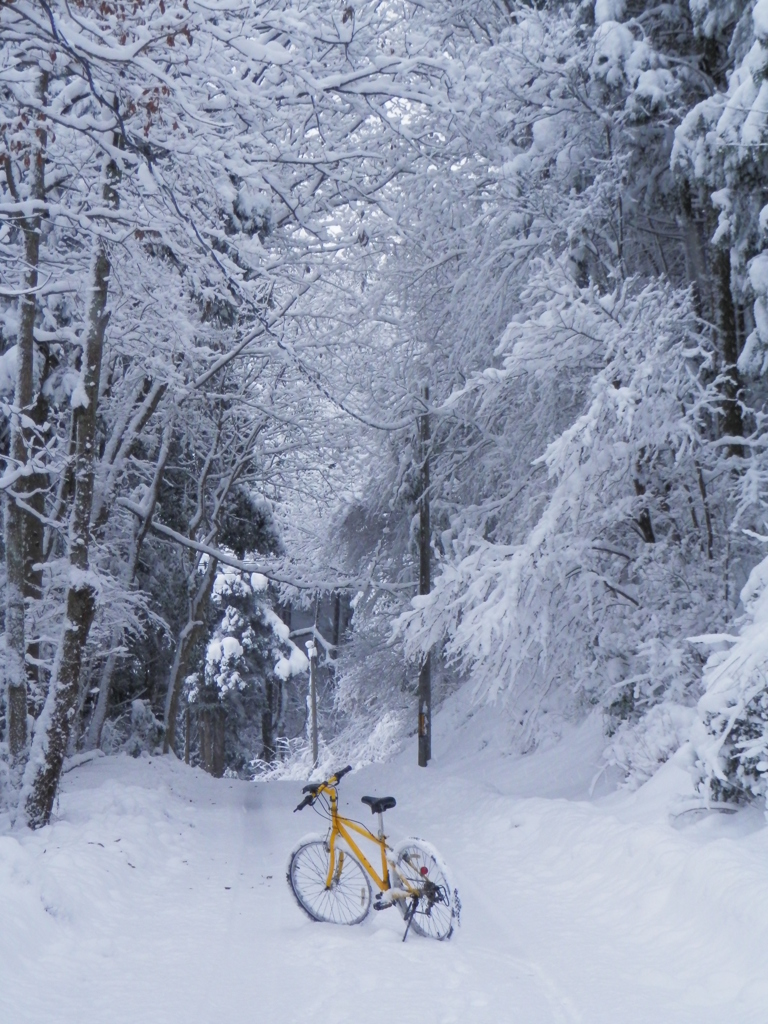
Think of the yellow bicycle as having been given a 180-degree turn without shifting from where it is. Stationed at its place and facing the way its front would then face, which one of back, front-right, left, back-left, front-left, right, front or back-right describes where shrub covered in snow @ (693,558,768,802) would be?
front-left

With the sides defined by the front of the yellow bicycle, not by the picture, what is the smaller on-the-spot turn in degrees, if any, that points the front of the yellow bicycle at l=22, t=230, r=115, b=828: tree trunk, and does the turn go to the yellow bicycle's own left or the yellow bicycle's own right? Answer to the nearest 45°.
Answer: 0° — it already faces it

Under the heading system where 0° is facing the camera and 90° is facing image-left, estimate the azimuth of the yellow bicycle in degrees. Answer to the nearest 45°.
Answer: approximately 135°

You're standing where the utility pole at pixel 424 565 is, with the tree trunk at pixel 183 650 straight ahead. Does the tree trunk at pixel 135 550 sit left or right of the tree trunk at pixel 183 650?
left

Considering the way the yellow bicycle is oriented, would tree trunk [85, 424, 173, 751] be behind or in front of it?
in front

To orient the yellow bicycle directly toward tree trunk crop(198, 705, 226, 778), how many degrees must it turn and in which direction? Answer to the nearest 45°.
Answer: approximately 45° to its right

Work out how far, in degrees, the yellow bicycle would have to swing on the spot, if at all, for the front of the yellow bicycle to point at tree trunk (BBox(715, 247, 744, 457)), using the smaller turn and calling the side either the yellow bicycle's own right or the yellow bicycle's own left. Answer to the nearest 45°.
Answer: approximately 90° to the yellow bicycle's own right

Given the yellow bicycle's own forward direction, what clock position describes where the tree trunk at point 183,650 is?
The tree trunk is roughly at 1 o'clock from the yellow bicycle.

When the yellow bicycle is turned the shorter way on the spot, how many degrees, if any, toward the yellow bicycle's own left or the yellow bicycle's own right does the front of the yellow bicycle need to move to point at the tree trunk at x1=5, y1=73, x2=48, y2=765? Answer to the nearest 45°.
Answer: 0° — it already faces it

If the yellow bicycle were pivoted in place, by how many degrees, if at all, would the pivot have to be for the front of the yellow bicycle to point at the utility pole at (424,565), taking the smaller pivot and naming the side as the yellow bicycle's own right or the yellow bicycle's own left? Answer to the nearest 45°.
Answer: approximately 45° to the yellow bicycle's own right
